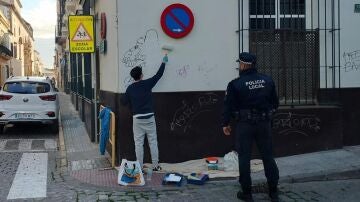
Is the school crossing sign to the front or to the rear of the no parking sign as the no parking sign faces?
to the rear

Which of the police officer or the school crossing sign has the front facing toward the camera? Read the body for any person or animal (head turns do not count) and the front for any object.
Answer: the school crossing sign

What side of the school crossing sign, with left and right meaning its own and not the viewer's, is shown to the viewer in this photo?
front

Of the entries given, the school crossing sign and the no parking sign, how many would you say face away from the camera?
0

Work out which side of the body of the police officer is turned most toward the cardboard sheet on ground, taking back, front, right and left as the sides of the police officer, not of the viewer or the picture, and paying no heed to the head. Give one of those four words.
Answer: front

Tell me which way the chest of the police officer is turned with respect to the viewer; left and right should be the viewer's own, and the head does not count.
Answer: facing away from the viewer and to the left of the viewer

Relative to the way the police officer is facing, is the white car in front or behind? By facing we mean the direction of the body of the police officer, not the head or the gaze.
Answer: in front

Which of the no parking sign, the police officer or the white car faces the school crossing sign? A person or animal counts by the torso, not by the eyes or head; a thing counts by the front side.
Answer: the police officer

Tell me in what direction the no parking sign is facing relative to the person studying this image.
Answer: facing the viewer
